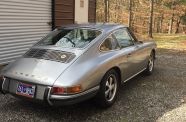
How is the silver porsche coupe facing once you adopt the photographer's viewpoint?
facing away from the viewer and to the right of the viewer

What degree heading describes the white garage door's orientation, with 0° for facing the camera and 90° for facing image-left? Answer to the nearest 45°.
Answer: approximately 315°

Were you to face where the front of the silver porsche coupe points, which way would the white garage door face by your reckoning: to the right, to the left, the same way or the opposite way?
to the right
